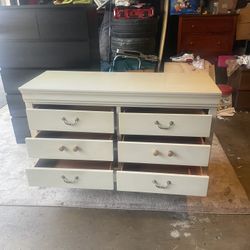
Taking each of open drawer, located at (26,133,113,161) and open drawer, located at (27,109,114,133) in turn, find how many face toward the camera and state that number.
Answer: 2

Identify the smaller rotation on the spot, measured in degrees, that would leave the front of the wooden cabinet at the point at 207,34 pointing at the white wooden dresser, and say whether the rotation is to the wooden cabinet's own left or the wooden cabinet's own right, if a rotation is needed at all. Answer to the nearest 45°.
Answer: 0° — it already faces it

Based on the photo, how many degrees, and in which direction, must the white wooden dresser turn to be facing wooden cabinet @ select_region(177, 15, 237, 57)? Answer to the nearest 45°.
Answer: approximately 135° to its left

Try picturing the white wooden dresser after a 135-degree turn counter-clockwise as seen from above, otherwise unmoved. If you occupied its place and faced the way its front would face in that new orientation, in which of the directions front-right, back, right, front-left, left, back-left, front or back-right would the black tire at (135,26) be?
front-left

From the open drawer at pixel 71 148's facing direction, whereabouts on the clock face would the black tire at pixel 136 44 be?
The black tire is roughly at 7 o'clock from the open drawer.

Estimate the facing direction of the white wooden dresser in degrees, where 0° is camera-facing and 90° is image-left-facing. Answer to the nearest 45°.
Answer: approximately 0°

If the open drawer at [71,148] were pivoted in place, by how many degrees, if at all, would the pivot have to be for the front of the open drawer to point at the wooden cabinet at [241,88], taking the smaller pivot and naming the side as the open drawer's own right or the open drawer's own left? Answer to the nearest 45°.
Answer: approximately 135° to the open drawer's own left

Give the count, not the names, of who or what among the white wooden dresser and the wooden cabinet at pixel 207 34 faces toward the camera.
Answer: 2
